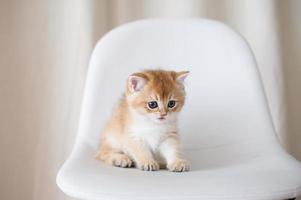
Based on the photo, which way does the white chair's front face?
toward the camera
